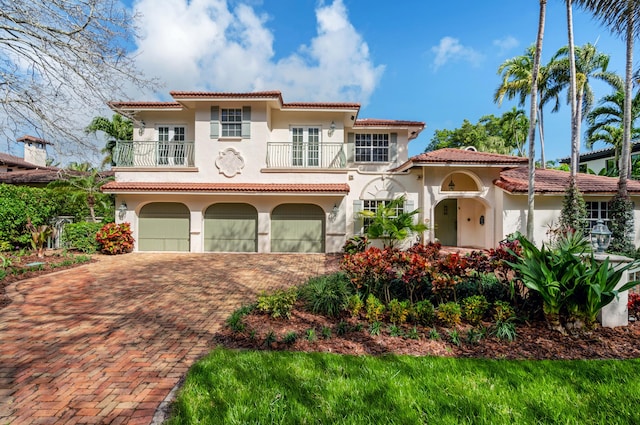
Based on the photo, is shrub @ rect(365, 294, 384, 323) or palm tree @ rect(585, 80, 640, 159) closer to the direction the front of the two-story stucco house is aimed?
the shrub

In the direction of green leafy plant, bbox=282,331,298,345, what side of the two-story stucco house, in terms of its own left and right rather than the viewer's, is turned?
front

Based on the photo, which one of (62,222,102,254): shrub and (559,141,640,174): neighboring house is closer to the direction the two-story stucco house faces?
the shrub

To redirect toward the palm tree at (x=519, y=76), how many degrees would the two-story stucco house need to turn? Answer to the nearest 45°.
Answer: approximately 135° to its left

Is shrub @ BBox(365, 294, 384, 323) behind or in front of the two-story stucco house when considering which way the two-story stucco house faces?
in front

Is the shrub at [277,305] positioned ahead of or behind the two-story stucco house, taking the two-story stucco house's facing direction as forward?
ahead

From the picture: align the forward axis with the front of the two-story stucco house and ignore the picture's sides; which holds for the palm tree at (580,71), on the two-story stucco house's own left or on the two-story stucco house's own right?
on the two-story stucco house's own left

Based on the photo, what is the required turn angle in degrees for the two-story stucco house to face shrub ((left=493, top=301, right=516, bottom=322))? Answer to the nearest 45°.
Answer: approximately 45° to its left

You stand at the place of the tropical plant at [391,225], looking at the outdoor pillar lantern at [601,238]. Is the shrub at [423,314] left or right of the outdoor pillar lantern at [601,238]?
right

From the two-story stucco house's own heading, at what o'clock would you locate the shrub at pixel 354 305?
The shrub is roughly at 11 o'clock from the two-story stucco house.

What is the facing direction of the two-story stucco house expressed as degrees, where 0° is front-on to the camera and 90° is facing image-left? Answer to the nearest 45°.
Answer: approximately 0°

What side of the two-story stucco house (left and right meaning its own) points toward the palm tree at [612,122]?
left

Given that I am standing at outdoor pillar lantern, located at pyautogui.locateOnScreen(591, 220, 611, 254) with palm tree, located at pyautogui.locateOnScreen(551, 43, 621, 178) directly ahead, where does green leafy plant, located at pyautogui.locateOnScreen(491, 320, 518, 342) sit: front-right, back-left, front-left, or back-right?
back-left

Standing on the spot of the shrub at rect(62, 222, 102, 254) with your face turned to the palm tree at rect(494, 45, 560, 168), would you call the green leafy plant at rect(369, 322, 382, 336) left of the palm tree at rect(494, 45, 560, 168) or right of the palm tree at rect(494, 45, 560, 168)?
right
